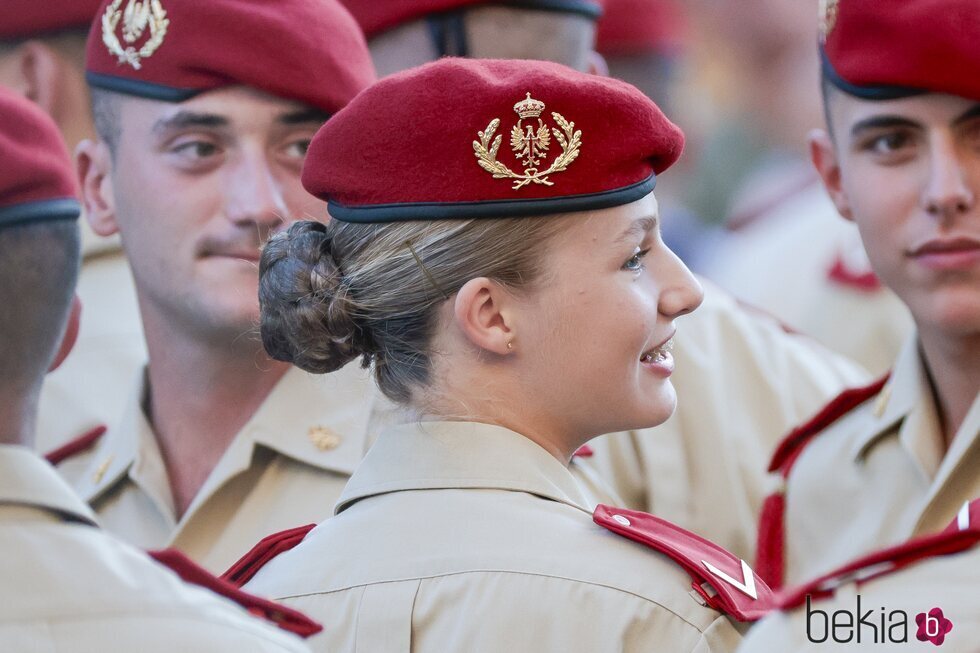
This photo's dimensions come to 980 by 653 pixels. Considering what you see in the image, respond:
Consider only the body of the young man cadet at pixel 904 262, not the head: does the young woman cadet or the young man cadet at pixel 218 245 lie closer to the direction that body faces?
the young woman cadet

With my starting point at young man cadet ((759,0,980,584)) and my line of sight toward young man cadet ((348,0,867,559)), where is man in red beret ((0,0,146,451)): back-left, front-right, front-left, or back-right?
front-left

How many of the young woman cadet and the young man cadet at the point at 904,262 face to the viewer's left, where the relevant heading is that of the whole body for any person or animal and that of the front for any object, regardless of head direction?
0

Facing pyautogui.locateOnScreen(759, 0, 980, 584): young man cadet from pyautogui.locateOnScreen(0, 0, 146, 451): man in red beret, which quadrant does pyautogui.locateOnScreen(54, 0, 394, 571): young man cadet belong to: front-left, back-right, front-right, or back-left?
front-right

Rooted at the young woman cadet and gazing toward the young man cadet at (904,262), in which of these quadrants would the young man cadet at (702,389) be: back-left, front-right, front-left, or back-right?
front-left

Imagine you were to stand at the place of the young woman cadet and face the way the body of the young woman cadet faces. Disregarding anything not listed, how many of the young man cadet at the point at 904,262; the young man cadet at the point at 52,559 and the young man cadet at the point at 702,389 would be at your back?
1

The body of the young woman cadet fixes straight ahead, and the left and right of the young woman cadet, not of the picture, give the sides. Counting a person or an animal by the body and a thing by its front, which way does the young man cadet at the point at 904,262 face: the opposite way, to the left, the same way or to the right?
to the right

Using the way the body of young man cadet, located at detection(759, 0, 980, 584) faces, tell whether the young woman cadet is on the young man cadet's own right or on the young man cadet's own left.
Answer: on the young man cadet's own right

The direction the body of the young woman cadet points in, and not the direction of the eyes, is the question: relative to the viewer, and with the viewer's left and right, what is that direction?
facing away from the viewer and to the right of the viewer

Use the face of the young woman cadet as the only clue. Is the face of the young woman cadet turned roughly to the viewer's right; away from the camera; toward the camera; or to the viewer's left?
to the viewer's right

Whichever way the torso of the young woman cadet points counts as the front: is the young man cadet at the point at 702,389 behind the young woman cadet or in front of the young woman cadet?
in front
